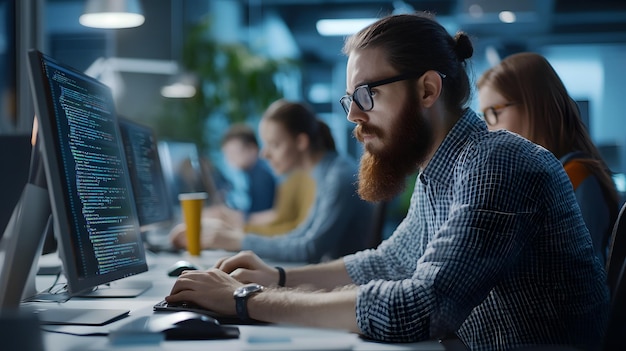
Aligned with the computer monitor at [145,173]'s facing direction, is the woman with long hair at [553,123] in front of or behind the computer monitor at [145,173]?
in front

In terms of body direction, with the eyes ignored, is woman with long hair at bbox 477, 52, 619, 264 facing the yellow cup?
yes

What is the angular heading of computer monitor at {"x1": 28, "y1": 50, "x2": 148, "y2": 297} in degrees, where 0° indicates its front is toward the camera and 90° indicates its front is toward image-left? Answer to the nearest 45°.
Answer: approximately 315°

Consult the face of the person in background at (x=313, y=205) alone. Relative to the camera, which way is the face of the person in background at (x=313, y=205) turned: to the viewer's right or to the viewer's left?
to the viewer's left

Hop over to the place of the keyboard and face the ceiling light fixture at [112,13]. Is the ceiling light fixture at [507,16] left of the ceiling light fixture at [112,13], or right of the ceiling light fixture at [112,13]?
right

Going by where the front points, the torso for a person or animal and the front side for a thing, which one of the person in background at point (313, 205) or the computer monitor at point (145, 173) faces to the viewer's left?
the person in background

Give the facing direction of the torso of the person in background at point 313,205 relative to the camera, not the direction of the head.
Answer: to the viewer's left

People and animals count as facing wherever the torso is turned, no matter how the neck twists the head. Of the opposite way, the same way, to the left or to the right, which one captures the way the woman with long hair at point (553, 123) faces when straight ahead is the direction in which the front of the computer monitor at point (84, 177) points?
the opposite way

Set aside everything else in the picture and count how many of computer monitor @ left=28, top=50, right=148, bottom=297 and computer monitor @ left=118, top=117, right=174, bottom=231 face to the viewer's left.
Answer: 0

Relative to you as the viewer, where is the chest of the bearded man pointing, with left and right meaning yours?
facing to the left of the viewer

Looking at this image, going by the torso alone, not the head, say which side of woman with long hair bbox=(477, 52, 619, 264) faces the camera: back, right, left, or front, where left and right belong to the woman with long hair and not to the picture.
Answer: left

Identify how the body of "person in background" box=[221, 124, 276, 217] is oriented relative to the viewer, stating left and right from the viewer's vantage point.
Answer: facing to the left of the viewer
